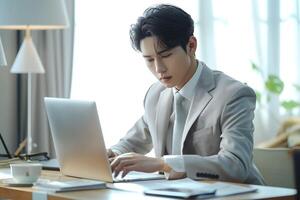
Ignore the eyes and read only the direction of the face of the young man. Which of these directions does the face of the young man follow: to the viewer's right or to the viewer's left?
to the viewer's left

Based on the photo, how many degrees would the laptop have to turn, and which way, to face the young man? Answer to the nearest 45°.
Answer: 0° — it already faces them

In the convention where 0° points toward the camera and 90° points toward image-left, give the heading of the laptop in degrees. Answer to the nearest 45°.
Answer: approximately 225°

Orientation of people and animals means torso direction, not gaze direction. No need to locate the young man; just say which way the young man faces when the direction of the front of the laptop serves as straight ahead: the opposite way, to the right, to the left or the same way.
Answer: the opposite way

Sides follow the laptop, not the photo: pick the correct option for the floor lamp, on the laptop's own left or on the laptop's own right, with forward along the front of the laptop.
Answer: on the laptop's own left

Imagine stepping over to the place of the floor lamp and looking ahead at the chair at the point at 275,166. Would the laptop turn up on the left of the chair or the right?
right
